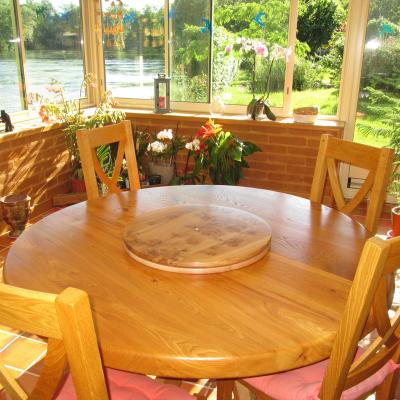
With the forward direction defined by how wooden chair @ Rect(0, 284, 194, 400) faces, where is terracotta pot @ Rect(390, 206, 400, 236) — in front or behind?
in front

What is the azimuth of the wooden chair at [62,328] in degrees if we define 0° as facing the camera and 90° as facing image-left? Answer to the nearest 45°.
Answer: approximately 225°

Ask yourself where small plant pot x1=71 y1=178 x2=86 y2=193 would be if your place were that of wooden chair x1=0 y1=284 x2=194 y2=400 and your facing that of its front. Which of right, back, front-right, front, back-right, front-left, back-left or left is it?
front-left

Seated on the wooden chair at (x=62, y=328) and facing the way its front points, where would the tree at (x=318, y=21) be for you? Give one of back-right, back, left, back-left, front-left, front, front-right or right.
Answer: front

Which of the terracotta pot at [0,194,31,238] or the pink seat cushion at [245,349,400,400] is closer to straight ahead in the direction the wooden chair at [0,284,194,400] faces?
the pink seat cushion

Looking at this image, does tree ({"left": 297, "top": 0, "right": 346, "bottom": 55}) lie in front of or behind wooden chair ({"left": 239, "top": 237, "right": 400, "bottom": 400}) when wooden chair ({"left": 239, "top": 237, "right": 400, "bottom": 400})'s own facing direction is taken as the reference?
in front

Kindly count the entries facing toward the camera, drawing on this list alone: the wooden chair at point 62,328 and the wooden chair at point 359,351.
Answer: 0

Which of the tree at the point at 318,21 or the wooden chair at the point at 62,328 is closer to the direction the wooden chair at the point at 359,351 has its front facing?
the tree

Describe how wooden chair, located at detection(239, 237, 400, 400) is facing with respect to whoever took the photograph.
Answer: facing away from the viewer and to the left of the viewer

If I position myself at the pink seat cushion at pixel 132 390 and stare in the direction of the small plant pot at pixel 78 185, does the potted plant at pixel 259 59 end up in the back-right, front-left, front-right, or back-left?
front-right

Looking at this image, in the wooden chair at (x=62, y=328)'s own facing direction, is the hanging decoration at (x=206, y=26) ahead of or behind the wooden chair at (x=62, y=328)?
ahead

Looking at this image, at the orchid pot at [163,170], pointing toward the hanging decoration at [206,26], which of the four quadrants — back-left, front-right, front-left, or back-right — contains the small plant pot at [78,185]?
back-left
